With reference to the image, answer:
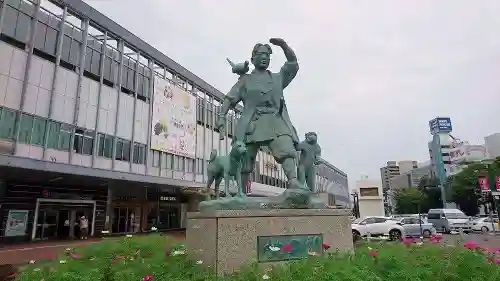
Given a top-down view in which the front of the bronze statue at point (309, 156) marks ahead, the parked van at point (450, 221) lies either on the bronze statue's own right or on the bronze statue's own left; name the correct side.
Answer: on the bronze statue's own left

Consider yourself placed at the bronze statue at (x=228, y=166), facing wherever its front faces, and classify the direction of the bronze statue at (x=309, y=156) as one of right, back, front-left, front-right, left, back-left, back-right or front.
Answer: front-left

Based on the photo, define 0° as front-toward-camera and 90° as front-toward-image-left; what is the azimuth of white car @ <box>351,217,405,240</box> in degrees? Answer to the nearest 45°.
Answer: approximately 90°

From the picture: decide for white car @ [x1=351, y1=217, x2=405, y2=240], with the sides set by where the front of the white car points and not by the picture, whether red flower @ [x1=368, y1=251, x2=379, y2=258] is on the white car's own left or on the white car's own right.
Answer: on the white car's own left

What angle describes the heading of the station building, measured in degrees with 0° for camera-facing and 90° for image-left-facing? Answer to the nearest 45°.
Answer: approximately 315°

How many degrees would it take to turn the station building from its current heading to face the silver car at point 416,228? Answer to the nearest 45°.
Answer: approximately 45° to its left

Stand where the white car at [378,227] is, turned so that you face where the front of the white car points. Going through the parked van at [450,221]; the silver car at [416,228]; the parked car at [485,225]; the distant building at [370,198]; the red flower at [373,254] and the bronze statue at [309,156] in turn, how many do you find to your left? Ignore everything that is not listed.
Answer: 2

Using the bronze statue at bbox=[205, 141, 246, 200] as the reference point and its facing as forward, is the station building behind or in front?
behind

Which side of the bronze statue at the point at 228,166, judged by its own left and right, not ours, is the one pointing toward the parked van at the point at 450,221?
left

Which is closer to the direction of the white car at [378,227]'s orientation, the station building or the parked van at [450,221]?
the station building

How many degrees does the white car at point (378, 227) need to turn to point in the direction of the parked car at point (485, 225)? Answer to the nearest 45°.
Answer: approximately 135° to its right

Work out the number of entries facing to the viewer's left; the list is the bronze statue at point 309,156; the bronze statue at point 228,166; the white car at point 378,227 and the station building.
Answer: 1

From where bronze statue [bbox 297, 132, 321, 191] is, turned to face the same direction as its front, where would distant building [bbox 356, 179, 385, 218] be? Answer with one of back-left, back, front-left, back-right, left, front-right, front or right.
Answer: back-left
